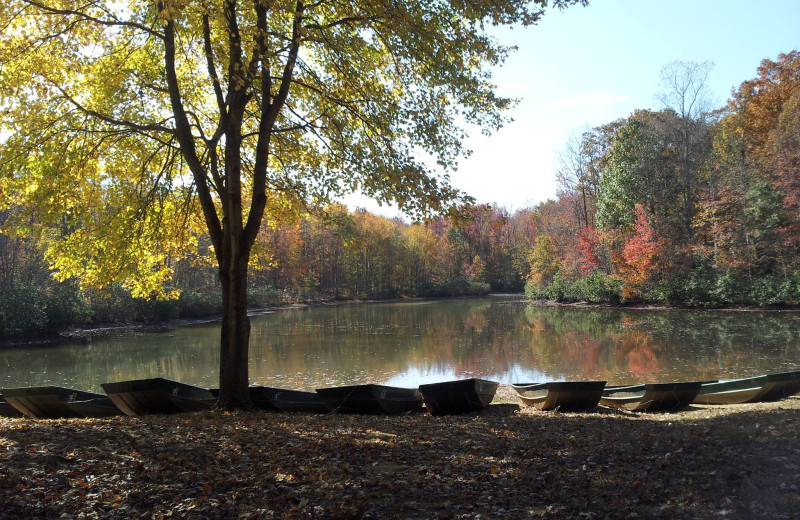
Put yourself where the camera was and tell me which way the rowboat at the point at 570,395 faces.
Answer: facing the viewer and to the left of the viewer

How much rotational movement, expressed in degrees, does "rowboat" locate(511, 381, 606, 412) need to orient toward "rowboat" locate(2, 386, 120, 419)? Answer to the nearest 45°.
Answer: approximately 45° to its right

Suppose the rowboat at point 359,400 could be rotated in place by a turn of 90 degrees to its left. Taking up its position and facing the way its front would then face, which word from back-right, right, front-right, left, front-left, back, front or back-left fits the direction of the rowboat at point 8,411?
back-right
